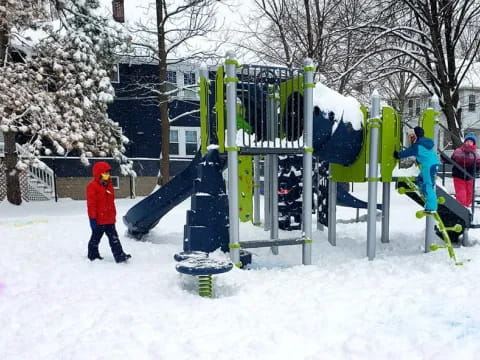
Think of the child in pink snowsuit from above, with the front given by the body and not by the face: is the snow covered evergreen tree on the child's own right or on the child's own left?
on the child's own right

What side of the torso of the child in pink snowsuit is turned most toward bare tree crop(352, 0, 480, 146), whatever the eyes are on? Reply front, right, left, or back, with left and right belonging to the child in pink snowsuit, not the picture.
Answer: back

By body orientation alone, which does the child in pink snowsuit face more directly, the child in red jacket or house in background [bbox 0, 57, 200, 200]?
the child in red jacket

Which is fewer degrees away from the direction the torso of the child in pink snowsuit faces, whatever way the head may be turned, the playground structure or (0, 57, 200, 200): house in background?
the playground structure

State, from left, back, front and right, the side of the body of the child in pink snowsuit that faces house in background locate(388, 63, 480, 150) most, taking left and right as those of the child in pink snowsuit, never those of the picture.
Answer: back

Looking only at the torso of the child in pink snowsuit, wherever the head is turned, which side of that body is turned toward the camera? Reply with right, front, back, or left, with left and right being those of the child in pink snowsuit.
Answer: front

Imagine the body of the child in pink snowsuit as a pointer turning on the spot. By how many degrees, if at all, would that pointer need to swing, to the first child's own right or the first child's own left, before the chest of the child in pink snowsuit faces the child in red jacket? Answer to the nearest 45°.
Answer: approximately 45° to the first child's own right

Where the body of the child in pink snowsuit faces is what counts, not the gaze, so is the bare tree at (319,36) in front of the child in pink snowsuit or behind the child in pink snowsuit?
behind

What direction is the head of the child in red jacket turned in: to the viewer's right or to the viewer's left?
to the viewer's right

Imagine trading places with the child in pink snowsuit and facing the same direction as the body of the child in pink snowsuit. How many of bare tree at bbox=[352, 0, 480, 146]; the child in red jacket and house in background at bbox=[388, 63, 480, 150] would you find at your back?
2

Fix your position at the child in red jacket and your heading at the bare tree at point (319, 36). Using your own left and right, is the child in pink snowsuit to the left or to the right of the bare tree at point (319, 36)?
right

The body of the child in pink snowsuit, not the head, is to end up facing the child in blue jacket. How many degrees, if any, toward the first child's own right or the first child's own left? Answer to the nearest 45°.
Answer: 0° — they already face them

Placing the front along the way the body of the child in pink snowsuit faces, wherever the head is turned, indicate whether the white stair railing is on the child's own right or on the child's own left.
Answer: on the child's own right
